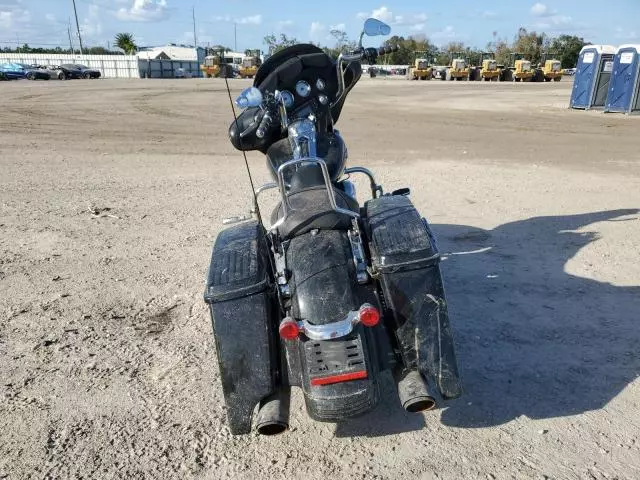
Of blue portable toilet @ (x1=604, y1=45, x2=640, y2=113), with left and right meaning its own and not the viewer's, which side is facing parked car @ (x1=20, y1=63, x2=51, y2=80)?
right

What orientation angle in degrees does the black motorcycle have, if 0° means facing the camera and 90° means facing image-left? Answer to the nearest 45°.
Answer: approximately 180°

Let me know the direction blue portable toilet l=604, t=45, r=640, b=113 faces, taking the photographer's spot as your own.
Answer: facing the viewer

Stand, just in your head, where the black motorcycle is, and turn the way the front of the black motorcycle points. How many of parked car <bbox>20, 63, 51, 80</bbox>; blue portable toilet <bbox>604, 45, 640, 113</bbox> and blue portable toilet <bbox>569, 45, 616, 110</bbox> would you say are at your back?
0

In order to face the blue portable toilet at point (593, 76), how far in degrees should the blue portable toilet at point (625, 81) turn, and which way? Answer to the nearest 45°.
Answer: approximately 135° to its right

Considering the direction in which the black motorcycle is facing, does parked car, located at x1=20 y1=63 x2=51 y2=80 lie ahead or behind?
ahead

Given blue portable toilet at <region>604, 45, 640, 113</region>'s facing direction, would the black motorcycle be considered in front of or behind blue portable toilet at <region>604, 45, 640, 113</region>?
in front

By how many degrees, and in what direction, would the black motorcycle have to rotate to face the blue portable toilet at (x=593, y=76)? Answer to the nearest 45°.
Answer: approximately 45° to its right

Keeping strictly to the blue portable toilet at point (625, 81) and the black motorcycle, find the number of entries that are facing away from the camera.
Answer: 1

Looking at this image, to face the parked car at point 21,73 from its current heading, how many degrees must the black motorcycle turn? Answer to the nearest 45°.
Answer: approximately 45° to its left

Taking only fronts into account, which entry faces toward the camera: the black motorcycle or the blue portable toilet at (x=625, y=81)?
the blue portable toilet

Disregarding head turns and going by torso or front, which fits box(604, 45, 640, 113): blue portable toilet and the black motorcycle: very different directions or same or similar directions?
very different directions

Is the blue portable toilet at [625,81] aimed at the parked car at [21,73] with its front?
no
